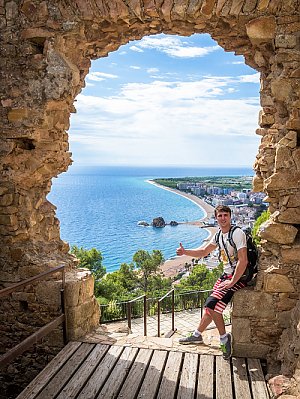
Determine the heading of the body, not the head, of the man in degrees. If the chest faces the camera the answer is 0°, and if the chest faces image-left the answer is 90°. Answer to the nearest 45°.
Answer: approximately 45°

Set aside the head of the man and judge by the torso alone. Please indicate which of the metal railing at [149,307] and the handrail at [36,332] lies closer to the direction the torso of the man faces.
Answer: the handrail

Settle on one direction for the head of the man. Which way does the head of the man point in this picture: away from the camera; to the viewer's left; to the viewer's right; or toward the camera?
toward the camera

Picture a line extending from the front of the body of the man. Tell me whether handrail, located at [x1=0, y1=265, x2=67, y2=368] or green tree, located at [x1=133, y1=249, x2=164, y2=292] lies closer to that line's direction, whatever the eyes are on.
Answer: the handrail

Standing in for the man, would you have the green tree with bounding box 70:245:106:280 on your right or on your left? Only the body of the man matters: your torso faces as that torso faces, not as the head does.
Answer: on your right

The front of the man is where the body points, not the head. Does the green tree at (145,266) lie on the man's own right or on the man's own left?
on the man's own right

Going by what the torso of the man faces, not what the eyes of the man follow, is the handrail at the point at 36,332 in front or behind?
in front

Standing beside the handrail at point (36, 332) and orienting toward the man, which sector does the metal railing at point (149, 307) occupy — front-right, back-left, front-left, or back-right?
front-left

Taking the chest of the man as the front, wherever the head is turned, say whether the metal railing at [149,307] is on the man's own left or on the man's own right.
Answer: on the man's own right
